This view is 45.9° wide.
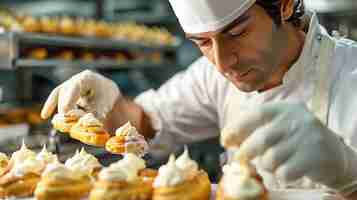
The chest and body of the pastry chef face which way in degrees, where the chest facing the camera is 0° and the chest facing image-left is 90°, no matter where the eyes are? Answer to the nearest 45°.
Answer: approximately 45°

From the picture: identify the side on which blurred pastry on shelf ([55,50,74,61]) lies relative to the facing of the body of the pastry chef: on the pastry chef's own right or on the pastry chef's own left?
on the pastry chef's own right

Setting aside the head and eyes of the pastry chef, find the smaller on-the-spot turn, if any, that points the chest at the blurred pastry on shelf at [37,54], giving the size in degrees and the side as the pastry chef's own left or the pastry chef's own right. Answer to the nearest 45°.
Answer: approximately 90° to the pastry chef's own right

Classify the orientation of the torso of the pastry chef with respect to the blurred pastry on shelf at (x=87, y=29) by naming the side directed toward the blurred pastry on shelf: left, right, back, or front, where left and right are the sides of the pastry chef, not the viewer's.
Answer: right

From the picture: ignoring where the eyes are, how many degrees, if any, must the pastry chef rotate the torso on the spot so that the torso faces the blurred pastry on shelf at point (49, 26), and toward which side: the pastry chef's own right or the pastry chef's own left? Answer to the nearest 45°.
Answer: approximately 90° to the pastry chef's own right

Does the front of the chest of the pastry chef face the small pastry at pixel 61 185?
yes

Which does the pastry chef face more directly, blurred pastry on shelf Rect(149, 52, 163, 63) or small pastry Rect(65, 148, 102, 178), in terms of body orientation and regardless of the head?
the small pastry

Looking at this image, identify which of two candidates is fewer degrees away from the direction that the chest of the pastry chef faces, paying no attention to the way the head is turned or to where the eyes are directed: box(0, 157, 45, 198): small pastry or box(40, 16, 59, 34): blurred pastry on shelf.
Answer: the small pastry

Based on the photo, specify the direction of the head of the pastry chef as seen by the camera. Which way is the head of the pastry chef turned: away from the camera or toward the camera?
toward the camera

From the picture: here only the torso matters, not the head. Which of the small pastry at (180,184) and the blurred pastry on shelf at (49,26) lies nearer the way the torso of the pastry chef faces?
the small pastry

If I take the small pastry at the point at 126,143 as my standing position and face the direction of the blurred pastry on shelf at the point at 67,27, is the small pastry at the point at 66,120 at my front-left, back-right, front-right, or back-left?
front-left

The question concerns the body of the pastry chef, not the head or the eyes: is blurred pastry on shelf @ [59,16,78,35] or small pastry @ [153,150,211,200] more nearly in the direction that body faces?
the small pastry

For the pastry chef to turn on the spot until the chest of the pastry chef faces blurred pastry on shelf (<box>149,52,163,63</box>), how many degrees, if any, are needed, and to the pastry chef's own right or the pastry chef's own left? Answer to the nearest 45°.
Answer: approximately 135° to the pastry chef's own right

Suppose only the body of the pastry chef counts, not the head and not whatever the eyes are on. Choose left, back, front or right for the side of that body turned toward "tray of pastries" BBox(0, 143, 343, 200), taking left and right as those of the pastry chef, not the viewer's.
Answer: front
